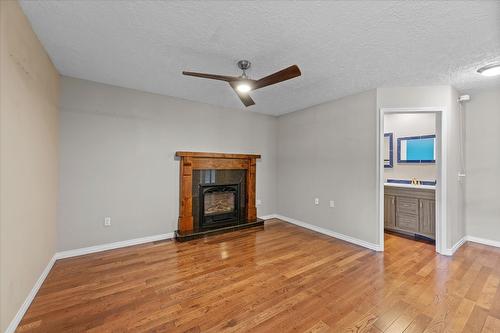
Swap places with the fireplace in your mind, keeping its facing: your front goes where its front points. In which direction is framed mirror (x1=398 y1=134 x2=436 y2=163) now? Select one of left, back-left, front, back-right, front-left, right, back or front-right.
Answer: front-left

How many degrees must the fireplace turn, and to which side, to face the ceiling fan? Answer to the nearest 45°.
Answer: approximately 45° to its right

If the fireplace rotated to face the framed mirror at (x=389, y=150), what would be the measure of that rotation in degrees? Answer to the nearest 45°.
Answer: approximately 45° to its left

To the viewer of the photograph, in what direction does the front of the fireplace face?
facing the viewer and to the right of the viewer

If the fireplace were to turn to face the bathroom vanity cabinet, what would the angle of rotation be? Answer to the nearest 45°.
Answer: approximately 45° to its left
